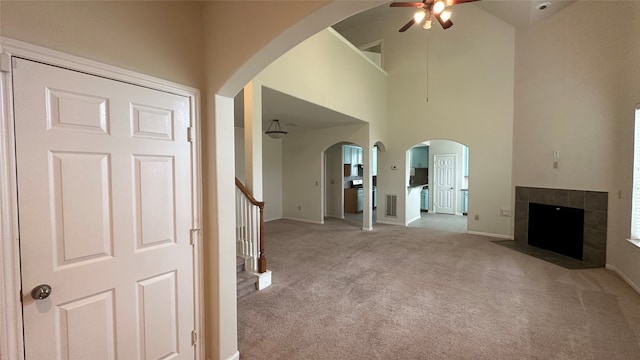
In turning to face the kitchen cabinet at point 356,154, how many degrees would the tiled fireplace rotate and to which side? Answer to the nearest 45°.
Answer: approximately 45° to its right

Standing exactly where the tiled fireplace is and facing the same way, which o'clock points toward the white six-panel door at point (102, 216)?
The white six-panel door is roughly at 11 o'clock from the tiled fireplace.

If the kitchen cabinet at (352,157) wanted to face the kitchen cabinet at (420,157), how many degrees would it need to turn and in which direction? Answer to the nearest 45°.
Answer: approximately 135° to its left

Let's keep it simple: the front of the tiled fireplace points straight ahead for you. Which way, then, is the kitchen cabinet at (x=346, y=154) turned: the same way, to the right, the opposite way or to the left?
to the left

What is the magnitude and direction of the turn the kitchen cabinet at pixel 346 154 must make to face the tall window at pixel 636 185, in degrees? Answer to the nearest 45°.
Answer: approximately 45° to its left

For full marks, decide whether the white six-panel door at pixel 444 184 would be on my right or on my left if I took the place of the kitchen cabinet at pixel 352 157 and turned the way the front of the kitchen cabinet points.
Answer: on my left

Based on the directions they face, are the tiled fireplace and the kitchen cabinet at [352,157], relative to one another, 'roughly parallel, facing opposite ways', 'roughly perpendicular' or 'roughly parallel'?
roughly perpendicular

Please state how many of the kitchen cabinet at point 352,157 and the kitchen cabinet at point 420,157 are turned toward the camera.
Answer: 2

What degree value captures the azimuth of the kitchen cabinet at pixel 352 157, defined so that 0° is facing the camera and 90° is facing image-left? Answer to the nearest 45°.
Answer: approximately 0°

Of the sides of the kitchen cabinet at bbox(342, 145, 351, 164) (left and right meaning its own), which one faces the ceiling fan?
front

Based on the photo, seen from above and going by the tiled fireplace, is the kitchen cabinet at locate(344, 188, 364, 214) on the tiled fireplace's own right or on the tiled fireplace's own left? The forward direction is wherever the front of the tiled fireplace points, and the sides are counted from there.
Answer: on the tiled fireplace's own right

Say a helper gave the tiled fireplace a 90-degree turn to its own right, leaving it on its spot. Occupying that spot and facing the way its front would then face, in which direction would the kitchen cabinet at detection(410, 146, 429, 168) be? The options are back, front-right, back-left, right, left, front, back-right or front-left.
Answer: front
